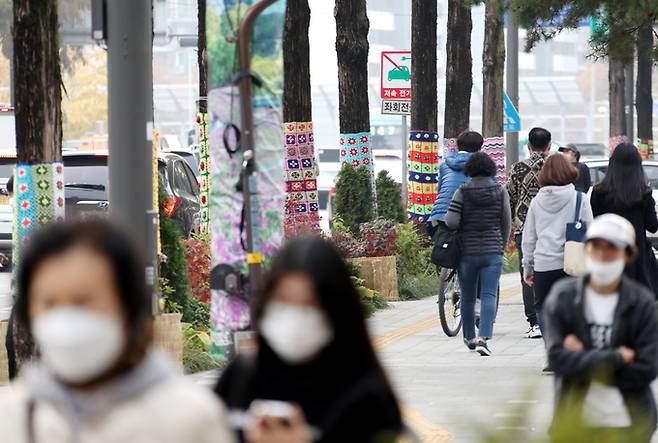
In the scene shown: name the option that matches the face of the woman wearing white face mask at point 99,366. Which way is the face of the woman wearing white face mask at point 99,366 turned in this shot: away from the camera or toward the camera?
toward the camera

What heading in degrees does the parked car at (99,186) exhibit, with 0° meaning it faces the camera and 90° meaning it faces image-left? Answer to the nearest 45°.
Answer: approximately 180°

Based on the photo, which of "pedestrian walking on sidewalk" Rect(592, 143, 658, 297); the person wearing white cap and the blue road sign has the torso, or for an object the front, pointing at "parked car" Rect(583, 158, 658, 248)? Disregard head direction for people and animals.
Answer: the pedestrian walking on sidewalk

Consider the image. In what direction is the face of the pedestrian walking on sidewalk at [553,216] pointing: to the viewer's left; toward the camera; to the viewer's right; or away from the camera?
away from the camera

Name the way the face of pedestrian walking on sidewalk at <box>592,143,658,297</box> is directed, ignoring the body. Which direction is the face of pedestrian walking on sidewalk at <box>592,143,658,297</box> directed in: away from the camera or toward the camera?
away from the camera

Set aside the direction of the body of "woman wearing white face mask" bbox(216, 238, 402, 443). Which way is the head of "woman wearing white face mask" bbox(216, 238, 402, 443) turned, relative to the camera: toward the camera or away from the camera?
toward the camera

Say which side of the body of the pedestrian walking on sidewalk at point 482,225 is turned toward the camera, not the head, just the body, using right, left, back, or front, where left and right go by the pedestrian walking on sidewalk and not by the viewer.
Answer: back

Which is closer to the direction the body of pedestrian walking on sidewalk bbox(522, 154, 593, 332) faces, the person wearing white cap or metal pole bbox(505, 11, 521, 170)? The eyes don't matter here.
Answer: the metal pole

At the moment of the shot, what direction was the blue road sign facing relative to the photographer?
facing the viewer

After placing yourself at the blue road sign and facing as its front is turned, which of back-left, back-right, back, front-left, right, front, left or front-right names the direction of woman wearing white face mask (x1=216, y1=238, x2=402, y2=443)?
front

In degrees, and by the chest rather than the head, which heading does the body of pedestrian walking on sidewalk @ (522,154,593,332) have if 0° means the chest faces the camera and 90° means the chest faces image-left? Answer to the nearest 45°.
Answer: approximately 180°

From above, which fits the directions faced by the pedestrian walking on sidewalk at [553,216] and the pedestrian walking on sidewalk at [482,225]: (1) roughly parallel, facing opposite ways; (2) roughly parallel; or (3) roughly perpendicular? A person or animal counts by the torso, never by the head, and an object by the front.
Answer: roughly parallel
